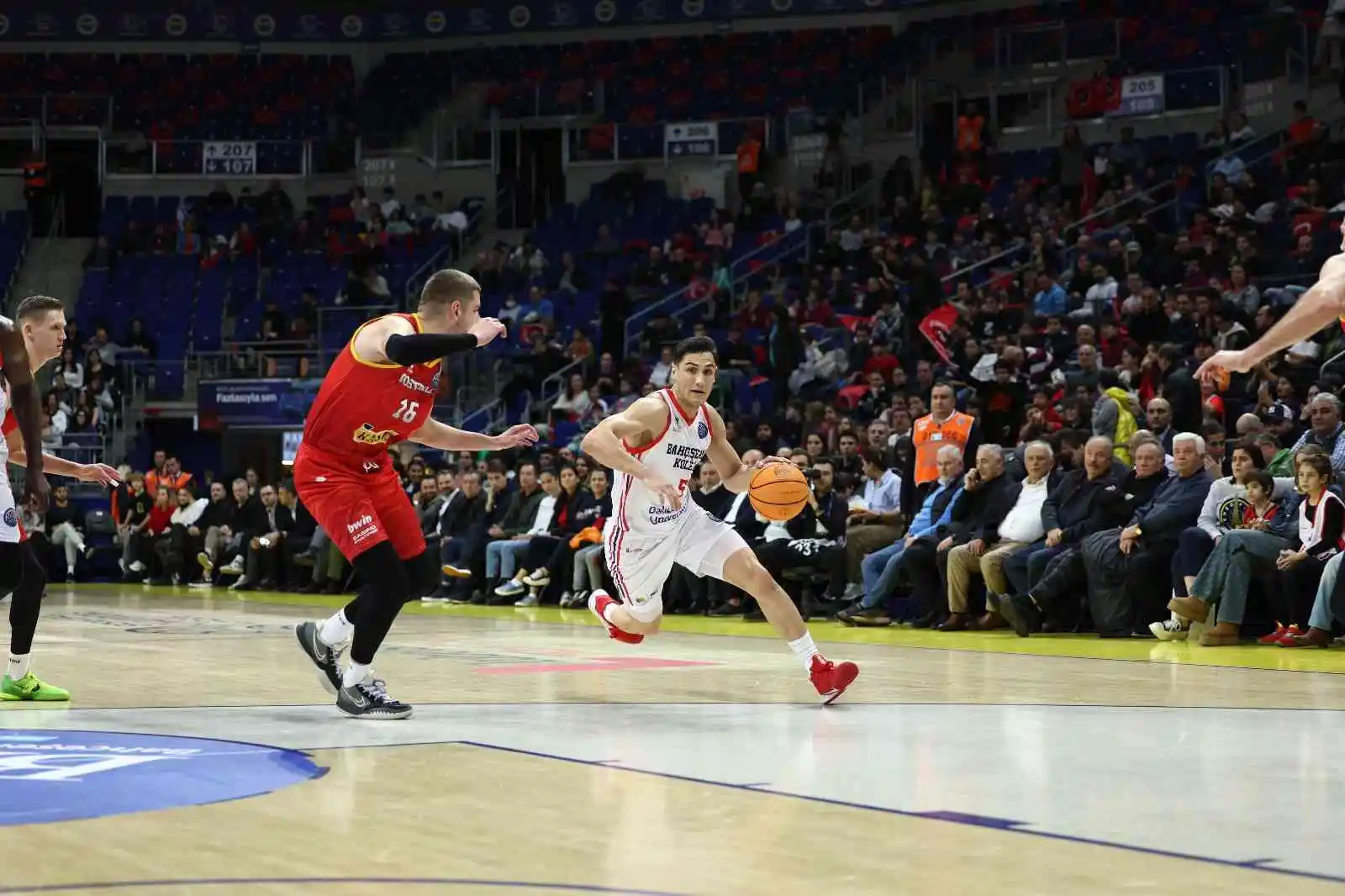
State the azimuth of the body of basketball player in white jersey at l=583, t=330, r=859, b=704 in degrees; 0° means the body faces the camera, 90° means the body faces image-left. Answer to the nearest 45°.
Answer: approximately 315°

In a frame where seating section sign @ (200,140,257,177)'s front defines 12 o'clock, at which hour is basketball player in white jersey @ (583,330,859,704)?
The basketball player in white jersey is roughly at 12 o'clock from the seating section sign.

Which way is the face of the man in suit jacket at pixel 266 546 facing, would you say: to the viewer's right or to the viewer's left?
to the viewer's right

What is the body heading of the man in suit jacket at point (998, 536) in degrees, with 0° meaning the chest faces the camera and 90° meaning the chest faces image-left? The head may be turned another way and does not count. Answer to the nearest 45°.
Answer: approximately 45°

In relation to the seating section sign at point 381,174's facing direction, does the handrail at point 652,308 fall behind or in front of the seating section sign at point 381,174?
in front

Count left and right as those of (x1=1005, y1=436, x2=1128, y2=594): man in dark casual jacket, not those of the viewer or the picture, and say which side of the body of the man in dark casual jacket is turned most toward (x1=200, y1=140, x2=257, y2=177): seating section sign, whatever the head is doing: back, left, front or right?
right

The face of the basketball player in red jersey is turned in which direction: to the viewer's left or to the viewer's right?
to the viewer's right

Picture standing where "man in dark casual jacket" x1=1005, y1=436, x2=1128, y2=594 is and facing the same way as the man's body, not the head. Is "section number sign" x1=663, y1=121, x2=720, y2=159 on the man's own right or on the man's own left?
on the man's own right

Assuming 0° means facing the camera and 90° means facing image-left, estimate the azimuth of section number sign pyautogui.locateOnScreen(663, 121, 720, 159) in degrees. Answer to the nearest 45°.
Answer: approximately 0°

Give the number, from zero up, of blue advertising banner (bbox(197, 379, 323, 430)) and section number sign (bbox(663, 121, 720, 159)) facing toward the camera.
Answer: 2

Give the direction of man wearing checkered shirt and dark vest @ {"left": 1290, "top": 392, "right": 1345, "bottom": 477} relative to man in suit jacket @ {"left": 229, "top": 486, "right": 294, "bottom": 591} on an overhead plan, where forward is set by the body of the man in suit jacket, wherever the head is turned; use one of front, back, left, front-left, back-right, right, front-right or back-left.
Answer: left

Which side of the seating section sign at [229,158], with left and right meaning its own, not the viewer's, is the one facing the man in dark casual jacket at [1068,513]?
front

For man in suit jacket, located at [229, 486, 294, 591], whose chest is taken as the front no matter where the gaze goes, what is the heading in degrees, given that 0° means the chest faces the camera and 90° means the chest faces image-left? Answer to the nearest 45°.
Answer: approximately 45°

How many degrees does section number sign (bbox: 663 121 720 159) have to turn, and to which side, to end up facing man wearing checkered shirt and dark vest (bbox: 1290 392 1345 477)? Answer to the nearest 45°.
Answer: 0° — it already faces them

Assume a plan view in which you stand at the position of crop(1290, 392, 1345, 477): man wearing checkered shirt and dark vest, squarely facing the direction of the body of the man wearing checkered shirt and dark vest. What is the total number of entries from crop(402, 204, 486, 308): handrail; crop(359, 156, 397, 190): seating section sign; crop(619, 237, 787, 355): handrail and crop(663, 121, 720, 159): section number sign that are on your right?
4

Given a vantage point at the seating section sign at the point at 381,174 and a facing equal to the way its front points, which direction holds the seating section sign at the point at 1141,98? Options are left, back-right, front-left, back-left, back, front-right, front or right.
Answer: front-left
